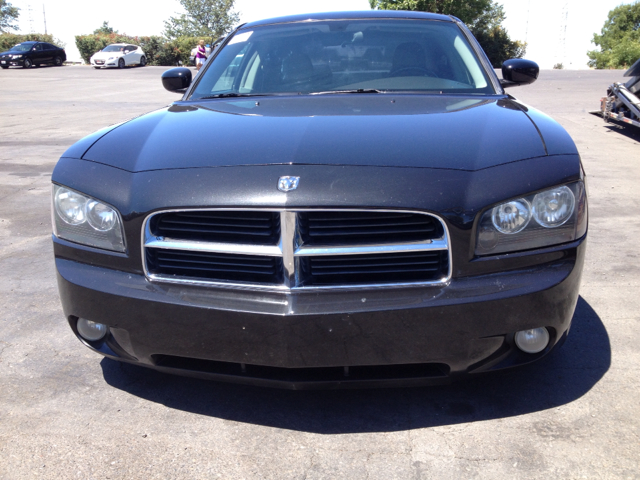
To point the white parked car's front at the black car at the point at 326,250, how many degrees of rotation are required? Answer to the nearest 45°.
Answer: approximately 45° to its left

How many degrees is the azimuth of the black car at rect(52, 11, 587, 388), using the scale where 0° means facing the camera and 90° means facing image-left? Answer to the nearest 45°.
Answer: approximately 0°

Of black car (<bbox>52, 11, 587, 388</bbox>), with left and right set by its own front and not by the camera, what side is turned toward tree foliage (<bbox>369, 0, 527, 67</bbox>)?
back

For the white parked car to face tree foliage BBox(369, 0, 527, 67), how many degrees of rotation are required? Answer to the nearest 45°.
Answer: approximately 135° to its left

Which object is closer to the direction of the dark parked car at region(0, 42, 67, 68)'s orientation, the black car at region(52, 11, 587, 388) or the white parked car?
the black car

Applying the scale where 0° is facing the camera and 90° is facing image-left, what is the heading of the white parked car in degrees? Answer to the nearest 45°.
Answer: approximately 45°

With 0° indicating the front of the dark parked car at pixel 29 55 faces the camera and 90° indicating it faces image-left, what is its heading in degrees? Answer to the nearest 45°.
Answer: approximately 45°

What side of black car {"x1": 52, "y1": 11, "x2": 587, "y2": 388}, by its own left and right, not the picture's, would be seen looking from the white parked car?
back
